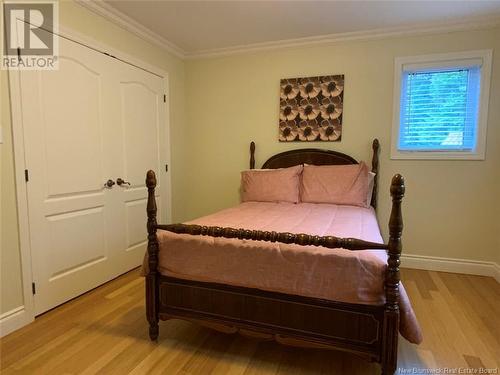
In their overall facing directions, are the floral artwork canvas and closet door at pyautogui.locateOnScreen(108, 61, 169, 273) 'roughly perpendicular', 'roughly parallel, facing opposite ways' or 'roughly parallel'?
roughly perpendicular

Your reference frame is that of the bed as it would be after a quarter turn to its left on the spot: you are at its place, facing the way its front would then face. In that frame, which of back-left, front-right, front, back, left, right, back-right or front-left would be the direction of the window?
front-left

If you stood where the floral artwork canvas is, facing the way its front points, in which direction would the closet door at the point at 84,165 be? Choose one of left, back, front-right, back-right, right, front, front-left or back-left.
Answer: front-right

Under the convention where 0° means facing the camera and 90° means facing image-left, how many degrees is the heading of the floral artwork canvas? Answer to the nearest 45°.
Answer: approximately 0°

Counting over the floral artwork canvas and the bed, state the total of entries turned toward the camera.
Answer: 2

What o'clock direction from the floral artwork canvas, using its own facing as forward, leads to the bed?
The bed is roughly at 12 o'clock from the floral artwork canvas.

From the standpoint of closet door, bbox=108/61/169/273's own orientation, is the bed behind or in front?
in front

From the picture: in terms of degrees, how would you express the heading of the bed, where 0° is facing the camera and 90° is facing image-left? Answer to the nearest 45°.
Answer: approximately 0°

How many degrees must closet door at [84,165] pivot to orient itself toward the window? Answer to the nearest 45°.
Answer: approximately 45° to its left

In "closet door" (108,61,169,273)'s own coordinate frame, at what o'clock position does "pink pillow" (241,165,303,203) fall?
The pink pillow is roughly at 11 o'clock from the closet door.

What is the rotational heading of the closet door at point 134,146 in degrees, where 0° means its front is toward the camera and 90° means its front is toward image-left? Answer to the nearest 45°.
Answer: approximately 315°

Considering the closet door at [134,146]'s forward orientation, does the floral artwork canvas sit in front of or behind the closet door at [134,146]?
in front

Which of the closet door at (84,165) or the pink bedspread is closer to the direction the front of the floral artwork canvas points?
the pink bedspread

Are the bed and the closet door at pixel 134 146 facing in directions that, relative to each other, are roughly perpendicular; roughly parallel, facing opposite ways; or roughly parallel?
roughly perpendicular
